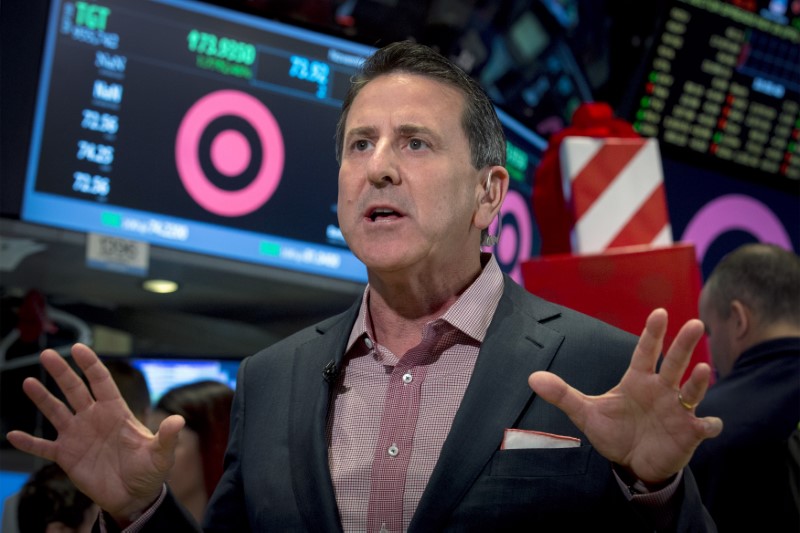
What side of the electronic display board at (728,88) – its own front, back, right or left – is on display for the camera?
front

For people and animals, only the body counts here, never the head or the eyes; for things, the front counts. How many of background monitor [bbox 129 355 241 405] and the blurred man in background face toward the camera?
1

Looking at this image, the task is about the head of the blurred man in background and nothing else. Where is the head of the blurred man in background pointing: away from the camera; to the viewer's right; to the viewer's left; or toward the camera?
to the viewer's left

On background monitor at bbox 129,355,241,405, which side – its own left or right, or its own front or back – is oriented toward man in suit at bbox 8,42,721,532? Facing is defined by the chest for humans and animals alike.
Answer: front

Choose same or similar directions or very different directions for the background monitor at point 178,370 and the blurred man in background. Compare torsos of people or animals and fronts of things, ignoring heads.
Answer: very different directions

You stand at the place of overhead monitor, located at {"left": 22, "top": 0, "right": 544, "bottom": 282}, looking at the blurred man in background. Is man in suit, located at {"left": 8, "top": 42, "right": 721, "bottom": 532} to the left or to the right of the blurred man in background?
right

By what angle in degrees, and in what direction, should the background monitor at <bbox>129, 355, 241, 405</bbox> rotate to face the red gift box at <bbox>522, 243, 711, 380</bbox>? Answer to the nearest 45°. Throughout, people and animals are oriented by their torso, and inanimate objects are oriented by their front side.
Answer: approximately 45° to its left

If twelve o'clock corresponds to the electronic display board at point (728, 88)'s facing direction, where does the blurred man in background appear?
The blurred man in background is roughly at 12 o'clock from the electronic display board.

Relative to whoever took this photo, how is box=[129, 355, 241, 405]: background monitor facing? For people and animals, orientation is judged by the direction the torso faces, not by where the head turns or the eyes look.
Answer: facing the viewer

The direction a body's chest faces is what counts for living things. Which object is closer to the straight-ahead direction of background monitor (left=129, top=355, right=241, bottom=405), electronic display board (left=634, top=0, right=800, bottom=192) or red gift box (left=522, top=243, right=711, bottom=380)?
the red gift box

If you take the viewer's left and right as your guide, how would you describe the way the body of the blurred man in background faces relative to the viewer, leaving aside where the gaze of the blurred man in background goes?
facing away from the viewer and to the left of the viewer
